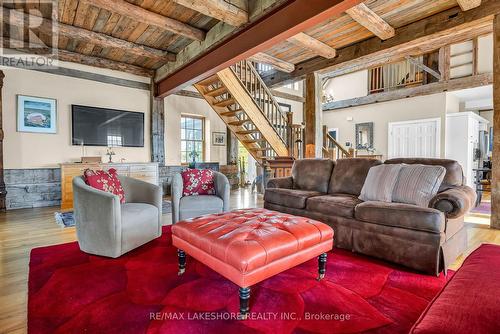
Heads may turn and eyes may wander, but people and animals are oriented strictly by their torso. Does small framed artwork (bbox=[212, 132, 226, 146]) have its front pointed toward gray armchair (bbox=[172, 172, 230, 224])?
yes

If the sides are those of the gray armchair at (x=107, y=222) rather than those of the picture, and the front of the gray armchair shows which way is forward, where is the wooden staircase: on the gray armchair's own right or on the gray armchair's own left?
on the gray armchair's own left

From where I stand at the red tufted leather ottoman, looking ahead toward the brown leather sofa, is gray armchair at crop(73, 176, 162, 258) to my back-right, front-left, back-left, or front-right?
back-left

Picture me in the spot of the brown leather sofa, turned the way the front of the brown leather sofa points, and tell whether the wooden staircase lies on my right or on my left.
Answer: on my right

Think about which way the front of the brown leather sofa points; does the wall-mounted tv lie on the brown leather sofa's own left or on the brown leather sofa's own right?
on the brown leather sofa's own right

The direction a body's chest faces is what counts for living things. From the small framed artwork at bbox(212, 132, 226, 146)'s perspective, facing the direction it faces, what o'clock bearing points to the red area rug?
The red area rug is roughly at 12 o'clock from the small framed artwork.

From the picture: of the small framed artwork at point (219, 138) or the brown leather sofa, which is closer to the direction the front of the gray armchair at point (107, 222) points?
the brown leather sofa

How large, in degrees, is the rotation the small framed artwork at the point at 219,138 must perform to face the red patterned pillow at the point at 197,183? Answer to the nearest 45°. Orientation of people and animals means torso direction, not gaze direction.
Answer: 0° — it already faces it

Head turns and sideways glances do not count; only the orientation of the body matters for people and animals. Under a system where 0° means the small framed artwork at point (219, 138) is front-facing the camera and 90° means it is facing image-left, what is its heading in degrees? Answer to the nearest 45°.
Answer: approximately 0°
